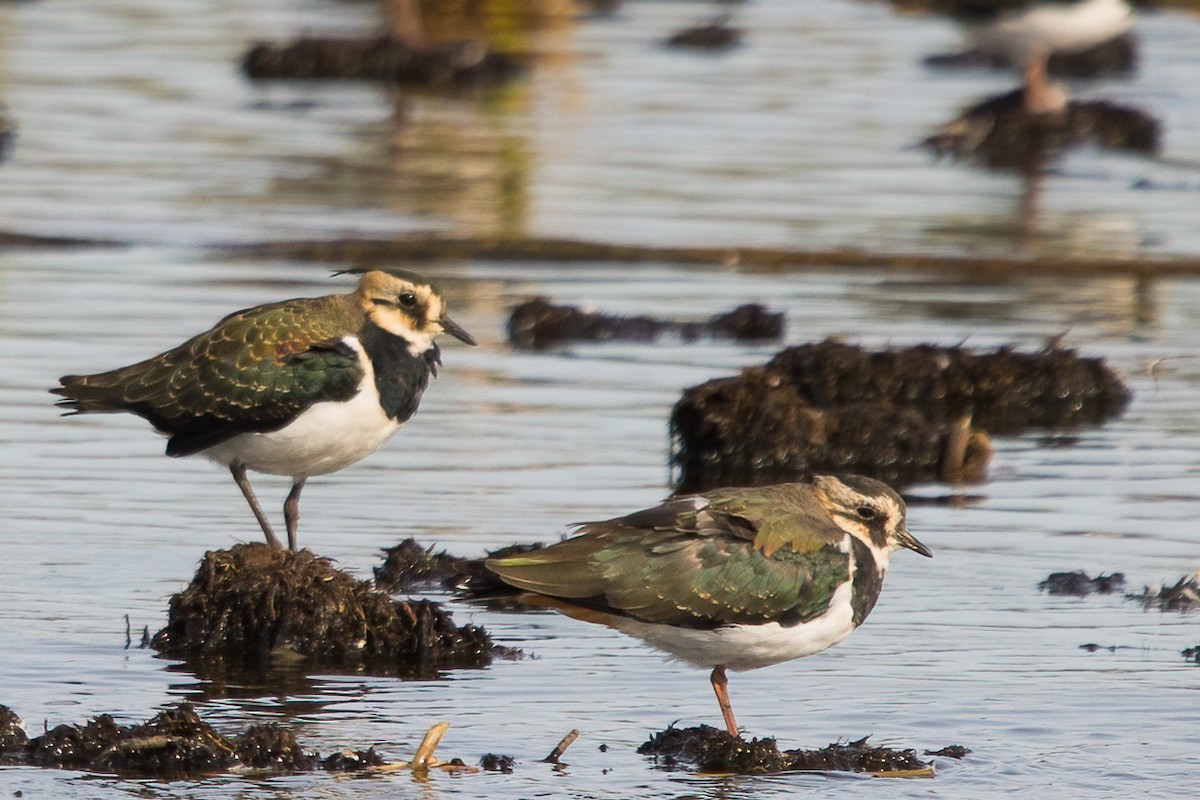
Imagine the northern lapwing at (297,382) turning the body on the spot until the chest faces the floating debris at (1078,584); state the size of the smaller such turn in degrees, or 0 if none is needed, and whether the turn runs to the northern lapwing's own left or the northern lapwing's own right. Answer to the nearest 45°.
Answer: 0° — it already faces it

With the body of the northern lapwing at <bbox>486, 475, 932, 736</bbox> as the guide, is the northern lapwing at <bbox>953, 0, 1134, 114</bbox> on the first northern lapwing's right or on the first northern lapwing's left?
on the first northern lapwing's left

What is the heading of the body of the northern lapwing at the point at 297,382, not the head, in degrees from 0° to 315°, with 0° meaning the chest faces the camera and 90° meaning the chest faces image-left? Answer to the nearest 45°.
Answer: approximately 270°

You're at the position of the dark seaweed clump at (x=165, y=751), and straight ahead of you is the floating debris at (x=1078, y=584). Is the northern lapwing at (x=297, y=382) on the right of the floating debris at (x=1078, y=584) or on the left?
left

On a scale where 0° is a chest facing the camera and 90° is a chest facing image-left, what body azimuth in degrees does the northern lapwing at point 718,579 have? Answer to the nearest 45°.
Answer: approximately 270°

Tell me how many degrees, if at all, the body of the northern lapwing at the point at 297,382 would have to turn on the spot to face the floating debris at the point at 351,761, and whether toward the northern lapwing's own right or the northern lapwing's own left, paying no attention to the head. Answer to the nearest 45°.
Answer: approximately 90° to the northern lapwing's own right

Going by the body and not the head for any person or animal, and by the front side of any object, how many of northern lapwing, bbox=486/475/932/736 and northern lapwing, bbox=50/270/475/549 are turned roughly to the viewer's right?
2
